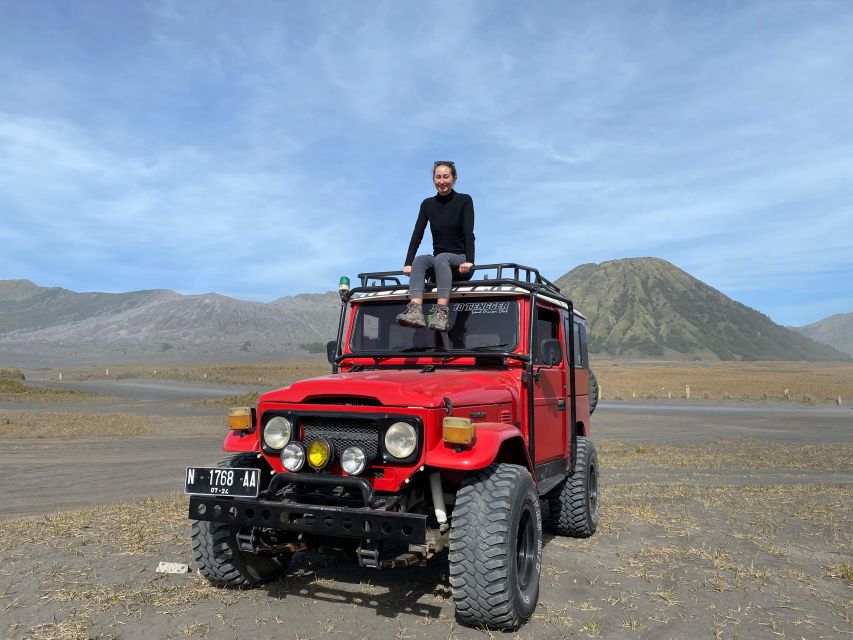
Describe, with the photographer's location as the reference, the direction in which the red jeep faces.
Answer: facing the viewer and to the left of the viewer

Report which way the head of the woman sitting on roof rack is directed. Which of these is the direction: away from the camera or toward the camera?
toward the camera
